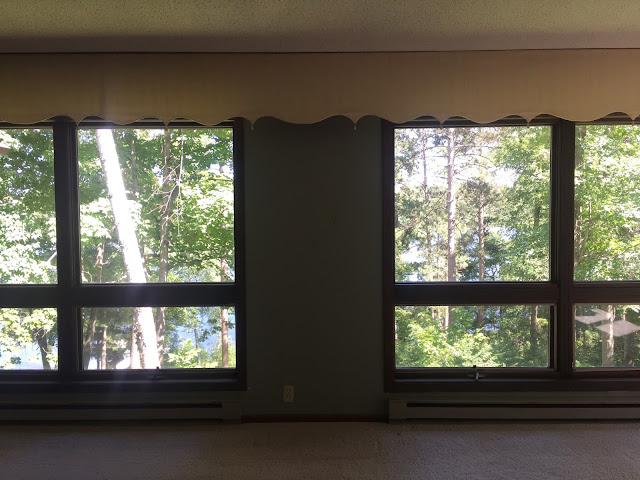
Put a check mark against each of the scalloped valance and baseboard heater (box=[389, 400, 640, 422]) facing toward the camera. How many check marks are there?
2

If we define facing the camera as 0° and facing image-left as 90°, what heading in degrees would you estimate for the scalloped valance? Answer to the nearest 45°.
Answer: approximately 0°

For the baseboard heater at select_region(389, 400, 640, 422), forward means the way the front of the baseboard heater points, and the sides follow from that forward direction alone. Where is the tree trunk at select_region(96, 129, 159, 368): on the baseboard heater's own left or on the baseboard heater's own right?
on the baseboard heater's own right

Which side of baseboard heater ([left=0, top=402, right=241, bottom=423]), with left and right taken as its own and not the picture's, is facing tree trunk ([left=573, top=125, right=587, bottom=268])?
left

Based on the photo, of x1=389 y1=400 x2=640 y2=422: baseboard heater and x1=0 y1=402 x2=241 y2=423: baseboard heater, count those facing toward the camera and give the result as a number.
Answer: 2

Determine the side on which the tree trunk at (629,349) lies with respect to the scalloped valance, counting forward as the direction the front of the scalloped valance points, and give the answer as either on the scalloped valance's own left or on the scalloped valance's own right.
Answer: on the scalloped valance's own left
